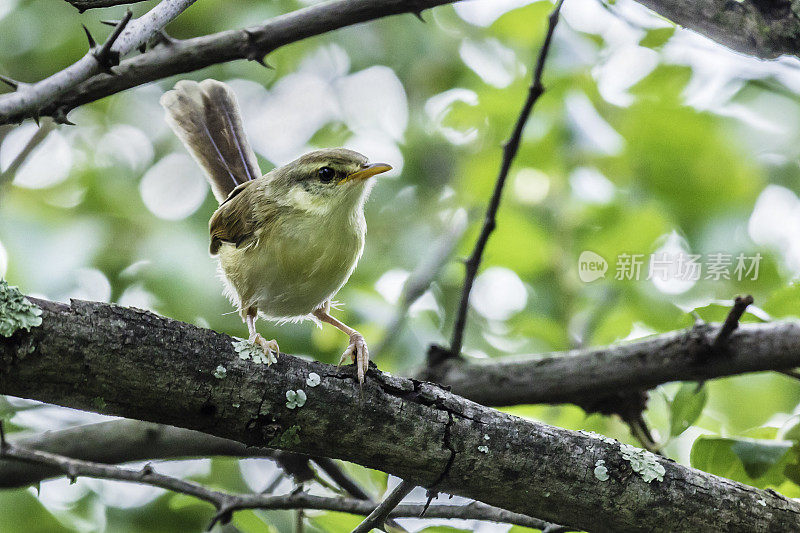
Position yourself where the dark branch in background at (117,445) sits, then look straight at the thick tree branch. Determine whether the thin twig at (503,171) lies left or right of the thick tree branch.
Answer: left

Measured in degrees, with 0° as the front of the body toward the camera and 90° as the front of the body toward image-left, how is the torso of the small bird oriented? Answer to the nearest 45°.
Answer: approximately 315°

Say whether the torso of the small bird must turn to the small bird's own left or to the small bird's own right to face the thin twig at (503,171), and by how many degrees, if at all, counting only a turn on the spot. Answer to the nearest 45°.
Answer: approximately 45° to the small bird's own left

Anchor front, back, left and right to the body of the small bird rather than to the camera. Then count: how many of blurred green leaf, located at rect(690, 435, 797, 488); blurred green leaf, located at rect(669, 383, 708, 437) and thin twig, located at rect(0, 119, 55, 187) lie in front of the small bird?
2

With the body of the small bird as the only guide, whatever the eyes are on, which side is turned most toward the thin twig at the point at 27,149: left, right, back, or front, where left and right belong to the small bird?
back
